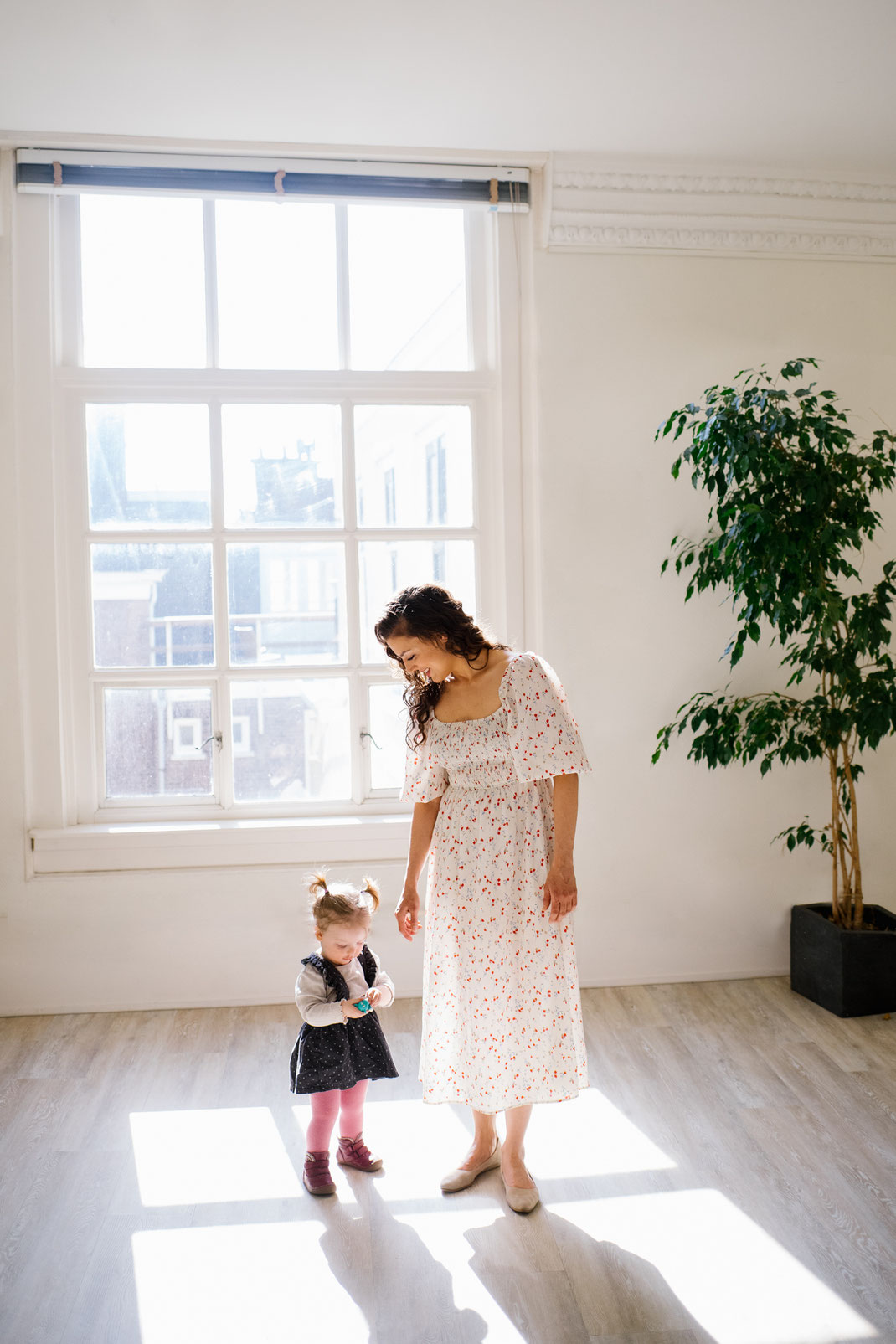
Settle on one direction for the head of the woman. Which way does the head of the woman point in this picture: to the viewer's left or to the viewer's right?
to the viewer's left

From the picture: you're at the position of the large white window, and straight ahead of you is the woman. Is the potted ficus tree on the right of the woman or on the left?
left

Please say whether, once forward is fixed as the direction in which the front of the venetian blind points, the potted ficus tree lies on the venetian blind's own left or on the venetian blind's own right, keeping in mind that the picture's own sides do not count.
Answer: on the venetian blind's own left

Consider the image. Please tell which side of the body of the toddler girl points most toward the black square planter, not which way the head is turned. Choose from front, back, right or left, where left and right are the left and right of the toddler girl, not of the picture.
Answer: left

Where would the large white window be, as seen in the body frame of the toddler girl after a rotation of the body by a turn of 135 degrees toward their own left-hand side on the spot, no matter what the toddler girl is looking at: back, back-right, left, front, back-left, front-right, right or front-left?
front

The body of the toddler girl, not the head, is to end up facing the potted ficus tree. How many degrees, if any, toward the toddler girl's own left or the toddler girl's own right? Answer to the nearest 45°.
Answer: approximately 90° to the toddler girl's own left
